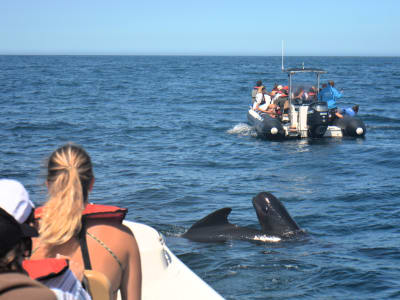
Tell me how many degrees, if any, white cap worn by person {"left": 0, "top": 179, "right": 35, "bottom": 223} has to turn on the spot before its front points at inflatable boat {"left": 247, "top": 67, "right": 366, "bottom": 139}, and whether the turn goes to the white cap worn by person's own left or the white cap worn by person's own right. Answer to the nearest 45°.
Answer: approximately 45° to the white cap worn by person's own left

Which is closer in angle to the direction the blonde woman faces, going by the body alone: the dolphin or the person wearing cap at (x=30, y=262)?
the dolphin

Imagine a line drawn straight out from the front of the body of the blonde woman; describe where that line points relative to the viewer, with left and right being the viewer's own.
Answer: facing away from the viewer

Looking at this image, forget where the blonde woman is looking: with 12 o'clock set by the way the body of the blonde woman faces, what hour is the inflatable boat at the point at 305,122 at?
The inflatable boat is roughly at 1 o'clock from the blonde woman.

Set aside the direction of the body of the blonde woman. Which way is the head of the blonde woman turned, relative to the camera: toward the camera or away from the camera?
away from the camera

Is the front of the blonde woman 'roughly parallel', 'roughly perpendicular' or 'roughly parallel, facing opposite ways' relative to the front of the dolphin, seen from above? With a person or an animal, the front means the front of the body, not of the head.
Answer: roughly perpendicular
